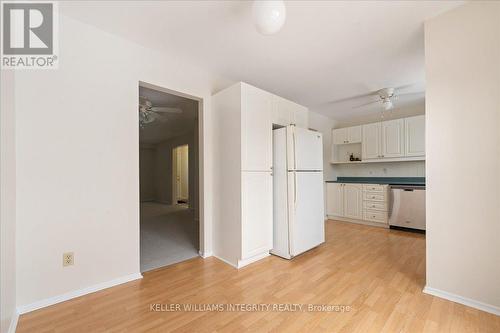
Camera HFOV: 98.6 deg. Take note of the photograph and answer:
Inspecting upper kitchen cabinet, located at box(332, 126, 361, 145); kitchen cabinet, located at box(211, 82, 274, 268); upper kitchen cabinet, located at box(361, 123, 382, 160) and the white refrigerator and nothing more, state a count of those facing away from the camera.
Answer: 0

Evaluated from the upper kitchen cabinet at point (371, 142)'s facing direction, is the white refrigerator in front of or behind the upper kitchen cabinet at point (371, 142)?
in front

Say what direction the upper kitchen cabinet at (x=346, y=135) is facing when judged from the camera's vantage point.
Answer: facing the viewer and to the left of the viewer

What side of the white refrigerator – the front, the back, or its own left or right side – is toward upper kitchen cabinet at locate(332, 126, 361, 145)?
left

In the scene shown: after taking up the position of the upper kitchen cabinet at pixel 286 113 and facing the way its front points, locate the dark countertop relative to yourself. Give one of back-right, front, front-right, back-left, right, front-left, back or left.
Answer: left

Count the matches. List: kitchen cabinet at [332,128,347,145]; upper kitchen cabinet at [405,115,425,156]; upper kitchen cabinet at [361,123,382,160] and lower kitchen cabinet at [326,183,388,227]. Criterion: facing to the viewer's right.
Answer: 0

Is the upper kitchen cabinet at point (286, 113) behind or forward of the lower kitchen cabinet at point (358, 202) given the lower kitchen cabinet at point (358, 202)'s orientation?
forward

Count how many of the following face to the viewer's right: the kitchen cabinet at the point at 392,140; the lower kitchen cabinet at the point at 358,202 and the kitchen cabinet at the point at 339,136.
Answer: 0

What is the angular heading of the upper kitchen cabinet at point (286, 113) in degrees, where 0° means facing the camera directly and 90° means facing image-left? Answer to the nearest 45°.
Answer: approximately 315°

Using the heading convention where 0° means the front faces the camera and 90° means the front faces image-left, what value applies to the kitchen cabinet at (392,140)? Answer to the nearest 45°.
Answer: approximately 45°

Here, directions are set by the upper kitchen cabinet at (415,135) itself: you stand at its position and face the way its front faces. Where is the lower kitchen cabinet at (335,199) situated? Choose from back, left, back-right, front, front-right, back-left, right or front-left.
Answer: front-right

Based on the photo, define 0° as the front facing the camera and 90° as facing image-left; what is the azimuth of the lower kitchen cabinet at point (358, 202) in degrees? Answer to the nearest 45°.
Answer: approximately 45°

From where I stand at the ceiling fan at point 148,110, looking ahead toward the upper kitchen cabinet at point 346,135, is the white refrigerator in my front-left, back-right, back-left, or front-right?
front-right

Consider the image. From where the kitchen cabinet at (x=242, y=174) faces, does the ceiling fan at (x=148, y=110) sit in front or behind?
behind
